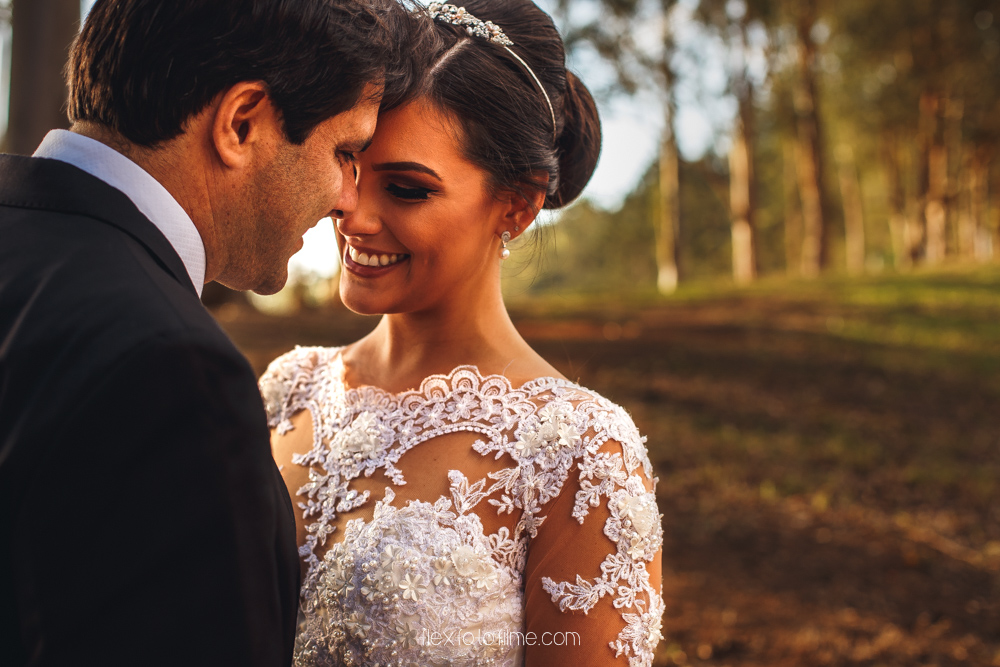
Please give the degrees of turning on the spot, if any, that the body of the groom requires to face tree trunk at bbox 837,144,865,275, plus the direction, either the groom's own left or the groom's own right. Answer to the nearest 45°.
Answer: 0° — they already face it

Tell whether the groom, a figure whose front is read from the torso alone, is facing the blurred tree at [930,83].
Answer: yes

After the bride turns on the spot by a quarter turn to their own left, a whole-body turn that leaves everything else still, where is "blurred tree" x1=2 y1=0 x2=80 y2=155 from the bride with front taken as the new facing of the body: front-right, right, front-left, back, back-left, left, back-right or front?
back

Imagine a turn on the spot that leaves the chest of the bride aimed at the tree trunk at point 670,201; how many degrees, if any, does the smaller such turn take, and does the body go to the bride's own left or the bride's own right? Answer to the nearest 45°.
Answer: approximately 135° to the bride's own right

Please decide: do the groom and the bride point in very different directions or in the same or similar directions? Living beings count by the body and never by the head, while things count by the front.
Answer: very different directions

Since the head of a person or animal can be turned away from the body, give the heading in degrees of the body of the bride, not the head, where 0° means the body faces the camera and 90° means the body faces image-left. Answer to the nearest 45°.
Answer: approximately 45°

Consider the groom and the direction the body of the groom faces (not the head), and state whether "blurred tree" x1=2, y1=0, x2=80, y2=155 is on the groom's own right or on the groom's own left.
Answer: on the groom's own left

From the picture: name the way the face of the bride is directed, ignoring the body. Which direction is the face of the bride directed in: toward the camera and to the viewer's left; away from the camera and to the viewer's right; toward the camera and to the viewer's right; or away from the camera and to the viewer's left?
toward the camera and to the viewer's left

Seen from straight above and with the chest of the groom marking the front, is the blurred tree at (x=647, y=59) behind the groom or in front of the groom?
in front

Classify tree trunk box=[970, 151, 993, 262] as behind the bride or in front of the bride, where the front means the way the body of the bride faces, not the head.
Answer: behind

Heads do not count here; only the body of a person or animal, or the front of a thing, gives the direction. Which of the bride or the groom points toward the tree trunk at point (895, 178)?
the groom

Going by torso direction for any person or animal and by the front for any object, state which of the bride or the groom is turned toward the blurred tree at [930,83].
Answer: the groom

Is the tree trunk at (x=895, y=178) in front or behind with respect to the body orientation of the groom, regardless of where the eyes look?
in front

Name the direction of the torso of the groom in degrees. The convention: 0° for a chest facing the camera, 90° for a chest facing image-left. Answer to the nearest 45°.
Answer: approximately 225°

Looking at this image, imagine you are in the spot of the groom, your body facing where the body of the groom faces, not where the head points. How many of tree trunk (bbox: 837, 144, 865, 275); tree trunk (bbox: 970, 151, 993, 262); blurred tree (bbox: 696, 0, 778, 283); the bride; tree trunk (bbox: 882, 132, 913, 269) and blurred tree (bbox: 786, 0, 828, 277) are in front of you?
6
